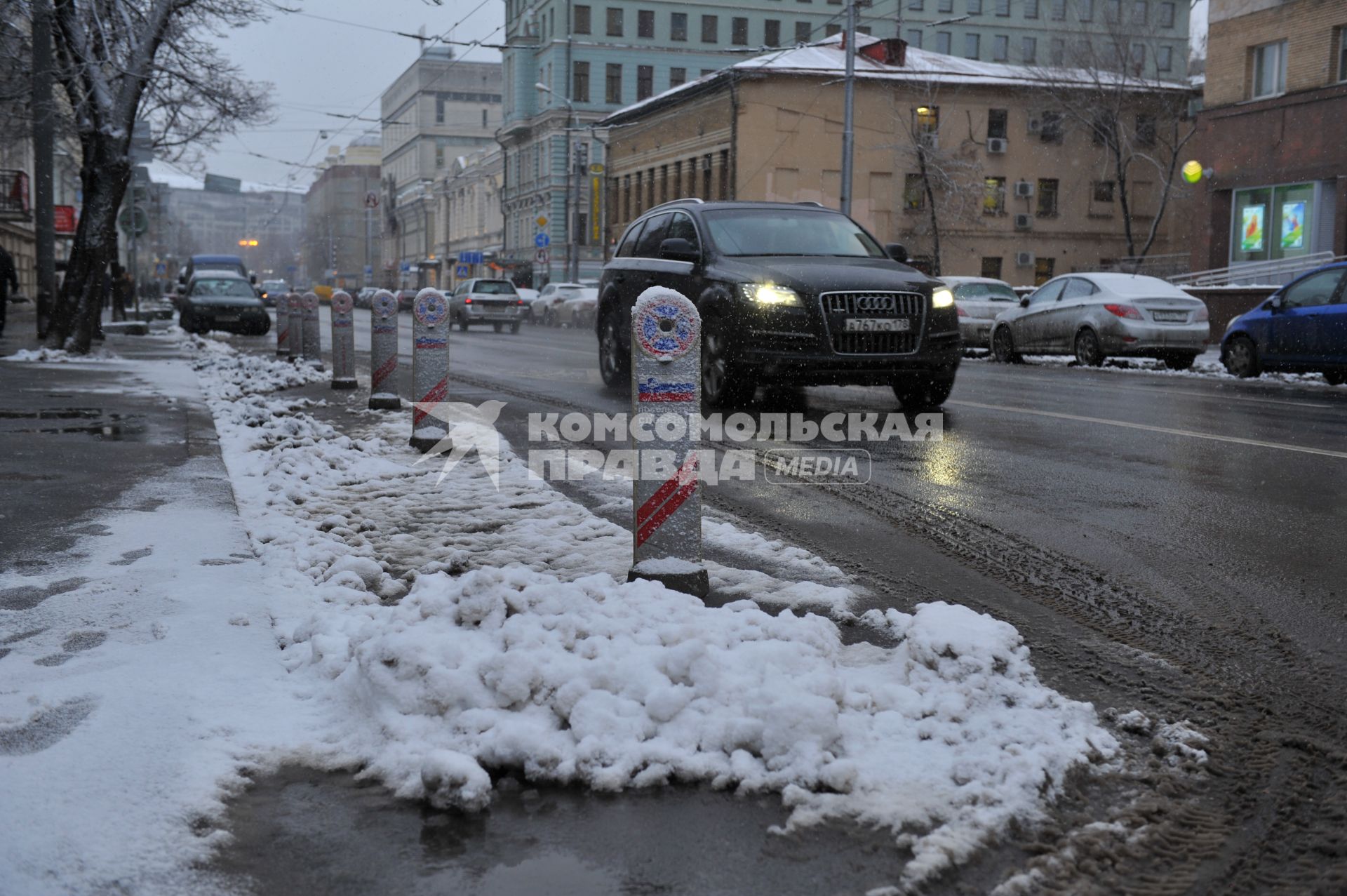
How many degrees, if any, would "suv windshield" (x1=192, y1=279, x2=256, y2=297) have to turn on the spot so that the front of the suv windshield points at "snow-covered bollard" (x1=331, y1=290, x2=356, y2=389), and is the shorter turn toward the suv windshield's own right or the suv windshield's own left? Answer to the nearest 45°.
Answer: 0° — it already faces it

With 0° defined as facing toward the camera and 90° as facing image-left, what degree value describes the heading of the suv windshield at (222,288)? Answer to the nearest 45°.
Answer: approximately 0°

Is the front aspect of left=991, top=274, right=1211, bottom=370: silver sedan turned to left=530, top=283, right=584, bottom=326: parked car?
yes

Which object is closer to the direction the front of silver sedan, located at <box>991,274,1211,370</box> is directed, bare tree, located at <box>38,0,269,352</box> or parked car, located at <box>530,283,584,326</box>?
the parked car

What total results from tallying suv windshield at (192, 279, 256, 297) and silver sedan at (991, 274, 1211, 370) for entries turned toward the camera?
1

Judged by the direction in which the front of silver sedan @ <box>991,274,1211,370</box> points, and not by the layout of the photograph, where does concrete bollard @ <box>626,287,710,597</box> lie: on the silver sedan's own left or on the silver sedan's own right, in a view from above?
on the silver sedan's own left

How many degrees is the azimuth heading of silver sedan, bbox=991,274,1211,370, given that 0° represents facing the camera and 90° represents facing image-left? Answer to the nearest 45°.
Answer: approximately 135°

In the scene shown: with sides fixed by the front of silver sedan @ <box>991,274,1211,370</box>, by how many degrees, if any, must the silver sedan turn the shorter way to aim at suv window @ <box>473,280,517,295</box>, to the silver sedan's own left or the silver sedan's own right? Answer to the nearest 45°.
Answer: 0° — it already faces it

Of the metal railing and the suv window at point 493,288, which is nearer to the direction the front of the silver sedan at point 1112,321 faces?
the suv window

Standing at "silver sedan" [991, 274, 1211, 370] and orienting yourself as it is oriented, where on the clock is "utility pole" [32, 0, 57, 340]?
The utility pole is roughly at 10 o'clock from the silver sedan.

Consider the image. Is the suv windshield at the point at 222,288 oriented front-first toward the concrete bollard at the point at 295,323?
yes

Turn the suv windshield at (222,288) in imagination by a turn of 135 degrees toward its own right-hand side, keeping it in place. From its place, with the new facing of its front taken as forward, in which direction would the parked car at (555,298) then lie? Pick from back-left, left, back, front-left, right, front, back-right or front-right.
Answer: right

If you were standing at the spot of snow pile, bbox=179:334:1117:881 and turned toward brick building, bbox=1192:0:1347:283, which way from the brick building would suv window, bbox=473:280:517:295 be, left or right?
left

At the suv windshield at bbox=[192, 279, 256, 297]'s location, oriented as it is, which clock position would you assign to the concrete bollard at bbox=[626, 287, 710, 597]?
The concrete bollard is roughly at 12 o'clock from the suv windshield.

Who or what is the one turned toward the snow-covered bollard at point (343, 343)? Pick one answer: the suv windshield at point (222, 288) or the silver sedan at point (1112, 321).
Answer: the suv windshield

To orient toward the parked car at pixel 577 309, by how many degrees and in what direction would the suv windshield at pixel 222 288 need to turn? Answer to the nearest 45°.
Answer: approximately 135° to its left

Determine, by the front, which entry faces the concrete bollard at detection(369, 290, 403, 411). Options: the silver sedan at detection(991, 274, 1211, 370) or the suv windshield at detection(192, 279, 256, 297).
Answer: the suv windshield

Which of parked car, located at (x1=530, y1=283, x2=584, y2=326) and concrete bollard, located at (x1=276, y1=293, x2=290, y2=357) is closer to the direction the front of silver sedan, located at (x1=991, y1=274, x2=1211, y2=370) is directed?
the parked car

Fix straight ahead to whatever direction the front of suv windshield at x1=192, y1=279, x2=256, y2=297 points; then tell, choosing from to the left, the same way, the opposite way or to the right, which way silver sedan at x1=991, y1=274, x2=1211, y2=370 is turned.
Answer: the opposite way
